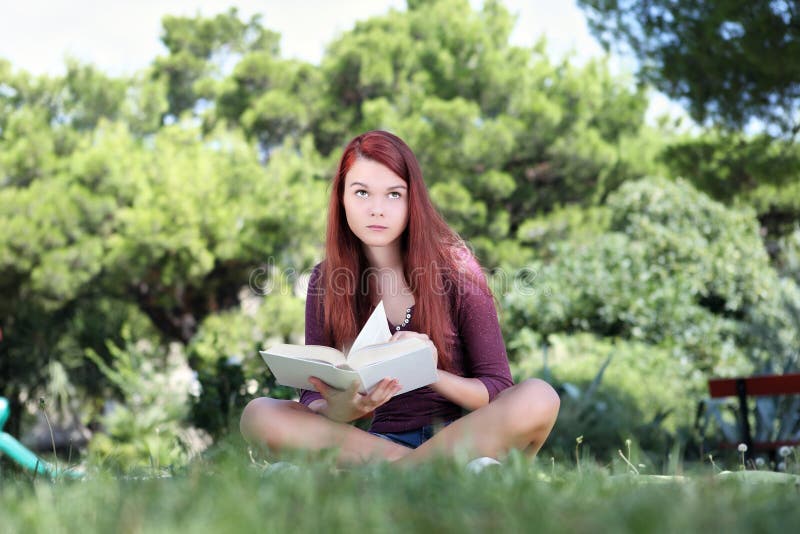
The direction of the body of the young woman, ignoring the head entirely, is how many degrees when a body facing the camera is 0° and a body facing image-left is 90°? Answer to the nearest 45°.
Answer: approximately 0°

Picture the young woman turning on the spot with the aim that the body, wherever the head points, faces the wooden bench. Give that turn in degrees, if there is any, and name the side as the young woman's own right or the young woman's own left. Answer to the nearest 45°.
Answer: approximately 135° to the young woman's own left

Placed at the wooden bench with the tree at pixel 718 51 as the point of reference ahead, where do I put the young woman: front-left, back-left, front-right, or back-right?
back-left

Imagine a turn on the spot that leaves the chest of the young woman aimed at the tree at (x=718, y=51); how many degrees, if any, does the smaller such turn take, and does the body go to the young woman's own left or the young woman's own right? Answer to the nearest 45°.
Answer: approximately 135° to the young woman's own left
